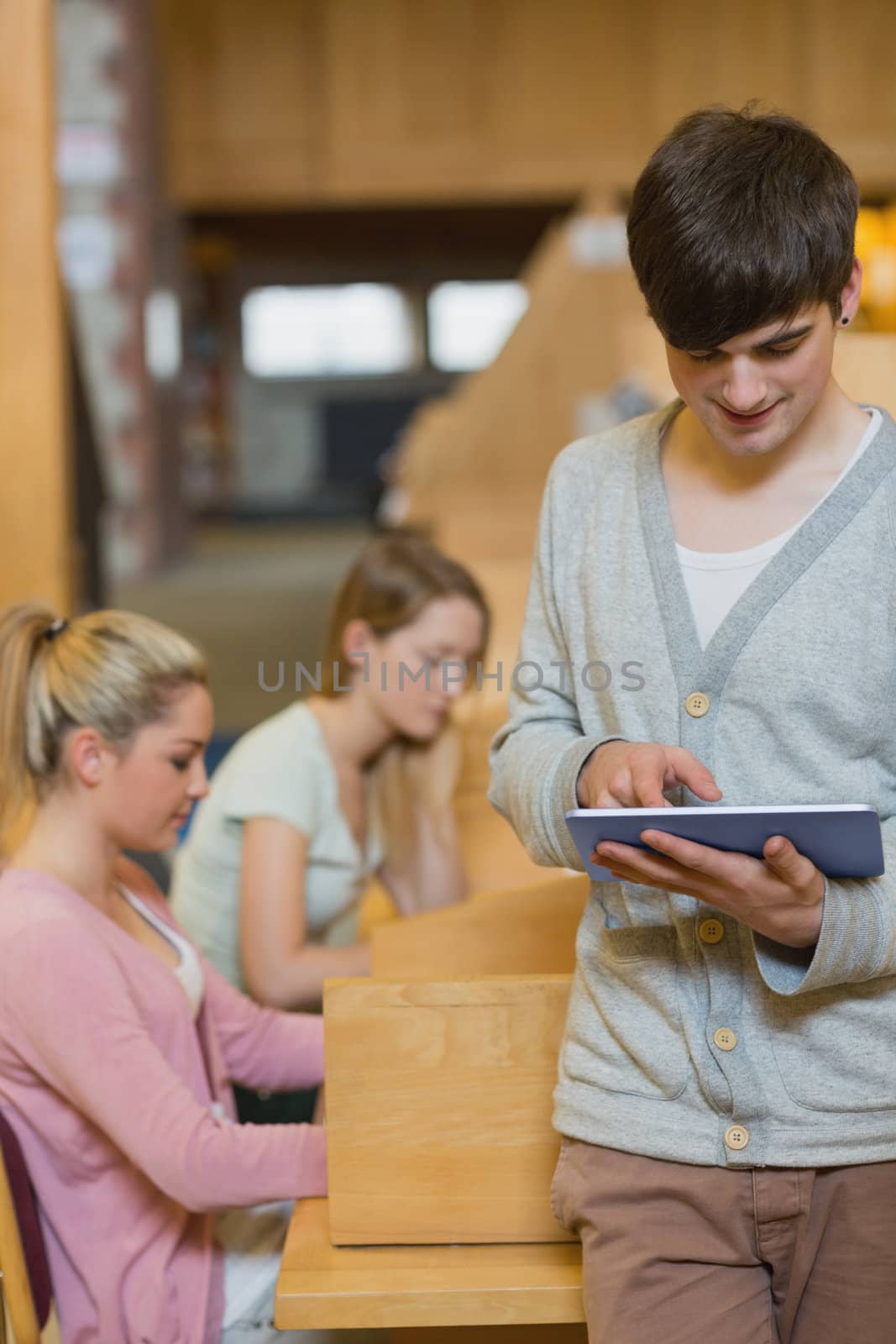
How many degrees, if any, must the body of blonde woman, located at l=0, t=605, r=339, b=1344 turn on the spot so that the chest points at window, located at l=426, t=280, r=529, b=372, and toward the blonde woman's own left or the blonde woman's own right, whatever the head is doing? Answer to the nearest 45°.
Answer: approximately 90° to the blonde woman's own left

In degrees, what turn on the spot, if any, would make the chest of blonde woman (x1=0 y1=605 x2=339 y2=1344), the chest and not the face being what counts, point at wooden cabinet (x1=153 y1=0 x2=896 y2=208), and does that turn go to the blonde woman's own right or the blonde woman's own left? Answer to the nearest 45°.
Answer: approximately 90° to the blonde woman's own left

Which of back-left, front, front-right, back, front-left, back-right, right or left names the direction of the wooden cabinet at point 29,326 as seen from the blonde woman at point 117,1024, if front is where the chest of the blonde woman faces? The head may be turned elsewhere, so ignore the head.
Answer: left

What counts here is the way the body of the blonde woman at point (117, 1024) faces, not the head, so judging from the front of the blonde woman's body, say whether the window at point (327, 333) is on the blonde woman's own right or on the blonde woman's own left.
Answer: on the blonde woman's own left

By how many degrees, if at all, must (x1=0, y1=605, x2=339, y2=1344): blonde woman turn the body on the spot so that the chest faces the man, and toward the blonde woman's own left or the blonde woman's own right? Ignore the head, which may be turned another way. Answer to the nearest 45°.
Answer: approximately 45° to the blonde woman's own right

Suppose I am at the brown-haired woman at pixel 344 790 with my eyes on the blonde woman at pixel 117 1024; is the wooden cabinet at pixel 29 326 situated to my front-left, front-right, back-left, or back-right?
back-right

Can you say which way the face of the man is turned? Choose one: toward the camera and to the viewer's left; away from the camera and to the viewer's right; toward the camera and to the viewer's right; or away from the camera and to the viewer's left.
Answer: toward the camera and to the viewer's left

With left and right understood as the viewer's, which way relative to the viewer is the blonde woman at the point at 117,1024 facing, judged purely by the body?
facing to the right of the viewer
